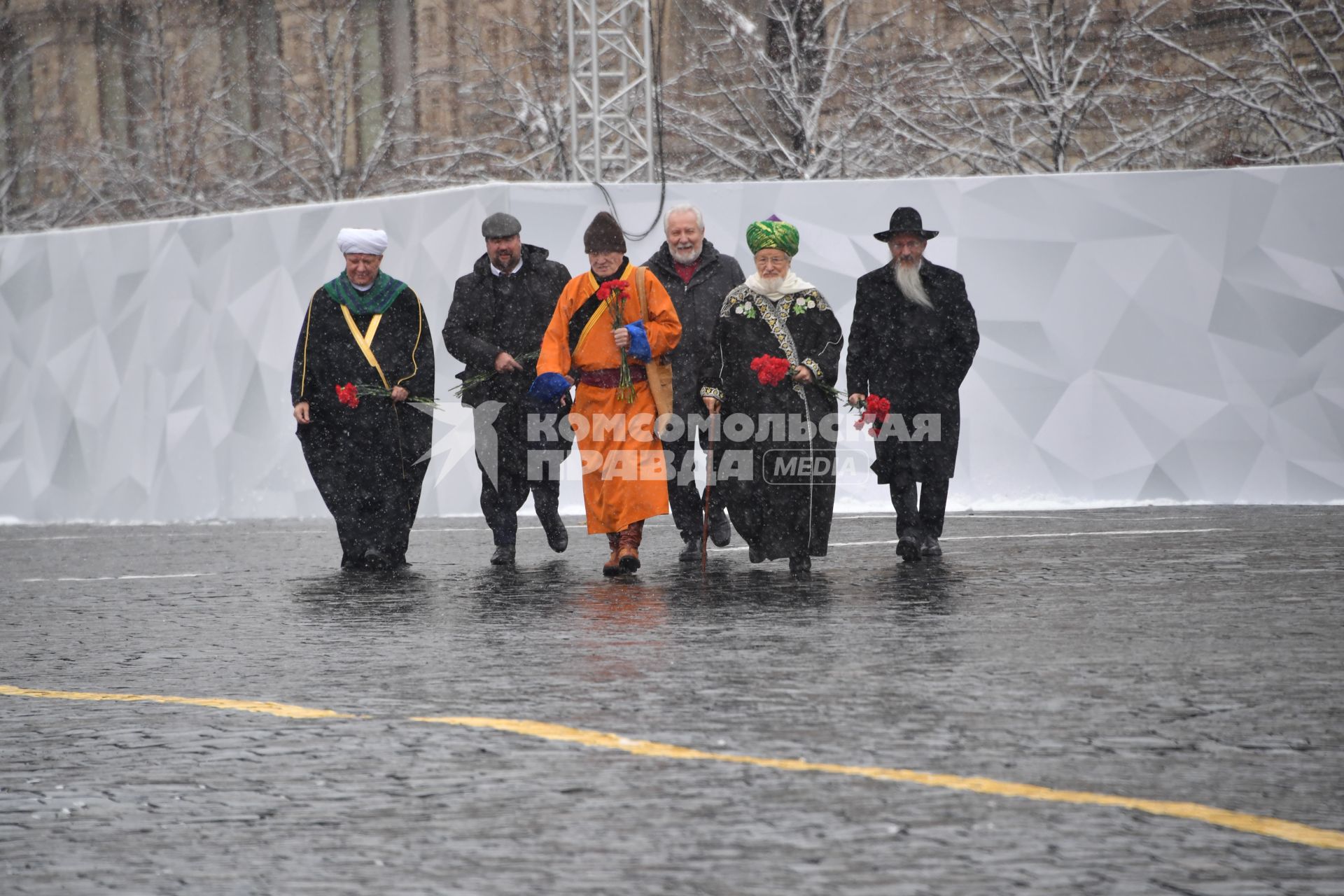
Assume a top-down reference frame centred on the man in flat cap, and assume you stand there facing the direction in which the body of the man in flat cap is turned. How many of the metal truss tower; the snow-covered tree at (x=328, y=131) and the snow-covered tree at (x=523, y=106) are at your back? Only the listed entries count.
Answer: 3

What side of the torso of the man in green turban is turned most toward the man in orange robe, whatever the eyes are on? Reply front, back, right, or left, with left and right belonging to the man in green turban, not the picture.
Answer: right

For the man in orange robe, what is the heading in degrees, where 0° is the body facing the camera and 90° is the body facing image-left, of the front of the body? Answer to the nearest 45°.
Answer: approximately 0°

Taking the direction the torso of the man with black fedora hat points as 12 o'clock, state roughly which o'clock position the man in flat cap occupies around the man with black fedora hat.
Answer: The man in flat cap is roughly at 3 o'clock from the man with black fedora hat.

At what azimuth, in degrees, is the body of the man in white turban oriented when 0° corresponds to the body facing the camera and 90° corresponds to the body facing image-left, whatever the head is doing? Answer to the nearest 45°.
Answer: approximately 0°

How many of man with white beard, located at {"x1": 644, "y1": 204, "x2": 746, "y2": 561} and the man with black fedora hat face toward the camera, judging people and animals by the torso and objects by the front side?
2

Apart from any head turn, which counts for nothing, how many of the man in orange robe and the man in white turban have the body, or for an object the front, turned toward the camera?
2

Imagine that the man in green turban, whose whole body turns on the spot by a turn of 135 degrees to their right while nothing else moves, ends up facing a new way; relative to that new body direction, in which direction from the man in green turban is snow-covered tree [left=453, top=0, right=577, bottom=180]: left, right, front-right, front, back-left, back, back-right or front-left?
front-right

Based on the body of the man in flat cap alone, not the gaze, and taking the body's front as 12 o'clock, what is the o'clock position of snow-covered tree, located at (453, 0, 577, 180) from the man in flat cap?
The snow-covered tree is roughly at 6 o'clock from the man in flat cap.

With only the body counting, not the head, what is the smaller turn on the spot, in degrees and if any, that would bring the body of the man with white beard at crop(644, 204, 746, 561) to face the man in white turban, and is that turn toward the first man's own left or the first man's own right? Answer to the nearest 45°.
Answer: approximately 90° to the first man's own right

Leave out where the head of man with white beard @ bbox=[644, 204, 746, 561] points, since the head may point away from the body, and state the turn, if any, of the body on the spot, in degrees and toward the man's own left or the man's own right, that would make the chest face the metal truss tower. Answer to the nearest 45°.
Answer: approximately 180°
